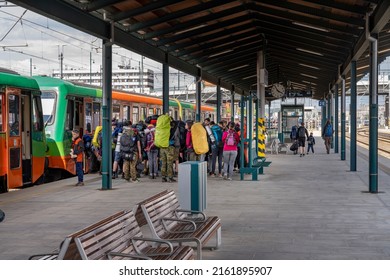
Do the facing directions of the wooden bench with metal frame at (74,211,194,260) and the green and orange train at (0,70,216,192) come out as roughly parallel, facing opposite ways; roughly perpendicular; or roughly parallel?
roughly perpendicular

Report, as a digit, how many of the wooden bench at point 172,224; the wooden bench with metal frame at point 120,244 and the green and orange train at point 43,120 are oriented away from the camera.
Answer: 0

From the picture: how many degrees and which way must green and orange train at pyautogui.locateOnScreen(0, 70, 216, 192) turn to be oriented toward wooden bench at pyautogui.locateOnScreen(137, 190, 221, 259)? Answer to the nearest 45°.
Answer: approximately 45° to its left

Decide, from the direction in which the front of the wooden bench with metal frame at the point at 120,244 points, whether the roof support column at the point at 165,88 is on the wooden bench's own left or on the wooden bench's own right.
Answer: on the wooden bench's own left

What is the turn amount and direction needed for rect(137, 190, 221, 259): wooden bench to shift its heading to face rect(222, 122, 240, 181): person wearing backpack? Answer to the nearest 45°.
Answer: approximately 135° to its left
